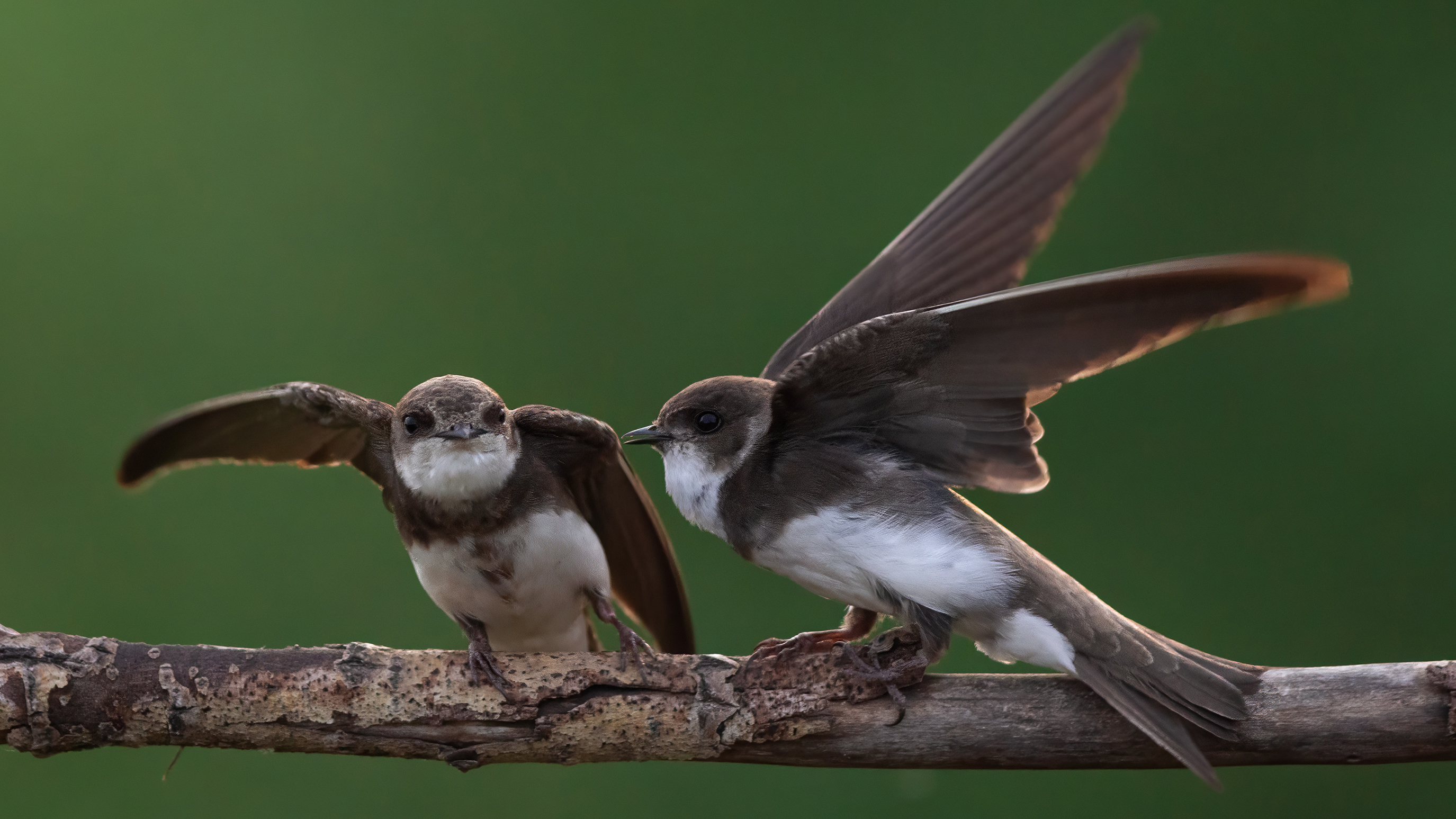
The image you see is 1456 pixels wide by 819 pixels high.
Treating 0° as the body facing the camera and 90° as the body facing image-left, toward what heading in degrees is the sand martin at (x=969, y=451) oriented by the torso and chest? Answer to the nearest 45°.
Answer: approximately 90°

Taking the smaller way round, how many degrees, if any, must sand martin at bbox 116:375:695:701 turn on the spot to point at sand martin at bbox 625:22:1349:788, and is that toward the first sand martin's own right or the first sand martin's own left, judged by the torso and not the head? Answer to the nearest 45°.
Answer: approximately 45° to the first sand martin's own left

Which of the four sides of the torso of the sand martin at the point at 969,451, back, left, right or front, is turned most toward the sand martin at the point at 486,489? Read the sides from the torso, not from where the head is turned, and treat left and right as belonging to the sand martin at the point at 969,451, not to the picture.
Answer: front

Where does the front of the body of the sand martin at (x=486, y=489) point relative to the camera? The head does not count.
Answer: toward the camera

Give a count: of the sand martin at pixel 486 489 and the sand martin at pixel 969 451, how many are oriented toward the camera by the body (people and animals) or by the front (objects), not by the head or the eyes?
1
